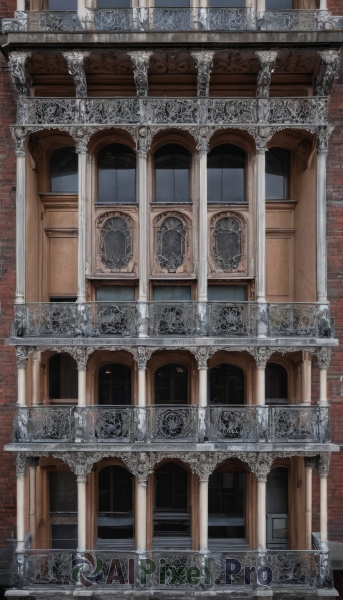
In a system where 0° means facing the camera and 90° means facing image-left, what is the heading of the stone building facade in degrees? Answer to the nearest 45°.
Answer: approximately 0°
